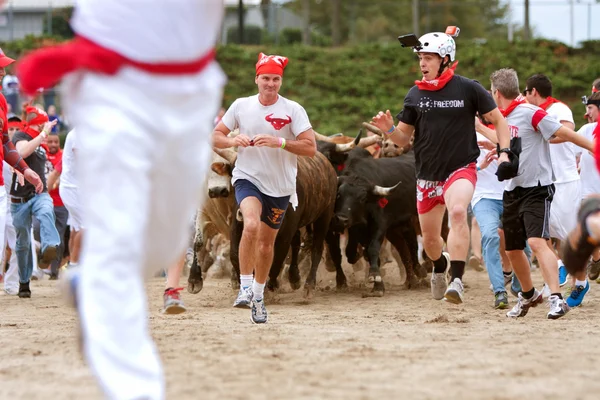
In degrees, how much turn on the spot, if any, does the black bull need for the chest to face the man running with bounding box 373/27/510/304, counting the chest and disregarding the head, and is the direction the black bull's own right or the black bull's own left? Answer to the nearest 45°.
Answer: approximately 45° to the black bull's own left

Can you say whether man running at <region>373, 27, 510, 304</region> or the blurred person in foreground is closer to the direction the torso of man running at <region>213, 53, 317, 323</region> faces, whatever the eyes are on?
the blurred person in foreground

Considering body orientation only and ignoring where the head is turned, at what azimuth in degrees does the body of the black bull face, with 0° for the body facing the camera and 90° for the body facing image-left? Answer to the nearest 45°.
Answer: approximately 45°

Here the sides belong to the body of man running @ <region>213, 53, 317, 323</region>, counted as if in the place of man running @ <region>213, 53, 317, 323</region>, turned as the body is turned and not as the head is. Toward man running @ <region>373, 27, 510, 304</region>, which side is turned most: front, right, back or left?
left
